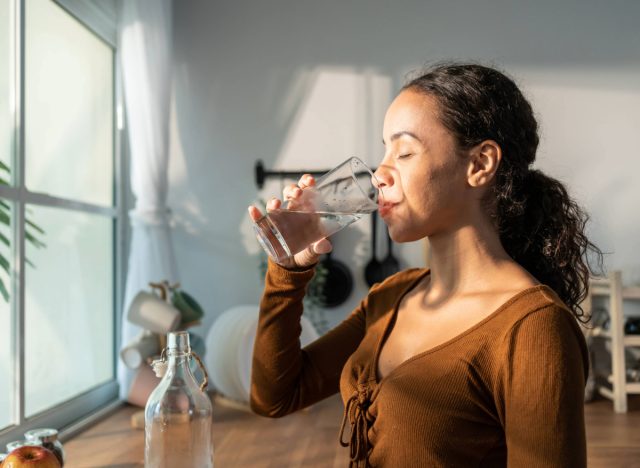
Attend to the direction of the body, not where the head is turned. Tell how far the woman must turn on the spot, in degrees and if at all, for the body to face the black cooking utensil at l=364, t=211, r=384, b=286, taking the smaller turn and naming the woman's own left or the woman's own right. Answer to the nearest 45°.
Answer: approximately 135° to the woman's own right

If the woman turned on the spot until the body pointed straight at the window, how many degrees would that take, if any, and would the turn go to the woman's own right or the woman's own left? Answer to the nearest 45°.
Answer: approximately 90° to the woman's own right

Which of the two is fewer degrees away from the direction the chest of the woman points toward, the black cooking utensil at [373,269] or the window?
the window

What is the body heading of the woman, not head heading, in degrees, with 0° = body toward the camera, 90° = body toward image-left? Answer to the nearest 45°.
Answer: approximately 45°

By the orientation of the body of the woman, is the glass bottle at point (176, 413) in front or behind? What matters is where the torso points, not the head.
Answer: in front

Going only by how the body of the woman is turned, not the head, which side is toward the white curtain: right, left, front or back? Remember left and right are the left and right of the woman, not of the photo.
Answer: right

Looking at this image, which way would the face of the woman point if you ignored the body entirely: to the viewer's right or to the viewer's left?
to the viewer's left
